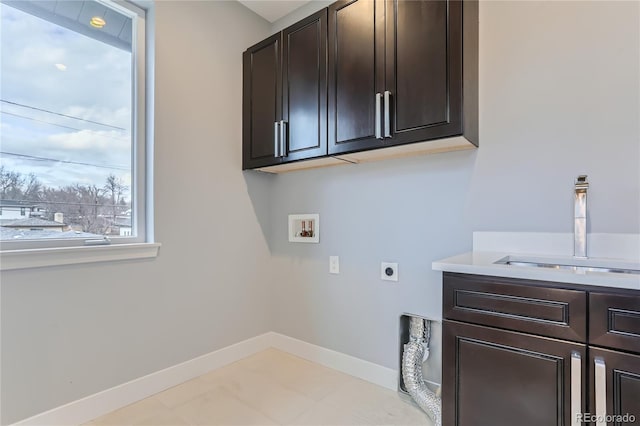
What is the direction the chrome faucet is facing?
toward the camera

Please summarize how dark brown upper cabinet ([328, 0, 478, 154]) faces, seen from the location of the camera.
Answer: facing the viewer and to the left of the viewer

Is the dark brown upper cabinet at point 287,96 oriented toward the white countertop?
no

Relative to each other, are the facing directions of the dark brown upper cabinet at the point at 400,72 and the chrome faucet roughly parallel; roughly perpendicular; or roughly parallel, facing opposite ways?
roughly parallel

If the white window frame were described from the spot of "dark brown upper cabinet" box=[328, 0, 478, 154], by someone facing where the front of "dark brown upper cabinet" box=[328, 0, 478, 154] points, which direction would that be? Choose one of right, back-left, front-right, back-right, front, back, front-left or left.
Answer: front-right

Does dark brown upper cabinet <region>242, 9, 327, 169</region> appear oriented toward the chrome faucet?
no

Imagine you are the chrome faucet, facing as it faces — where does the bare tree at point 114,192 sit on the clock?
The bare tree is roughly at 2 o'clock from the chrome faucet.

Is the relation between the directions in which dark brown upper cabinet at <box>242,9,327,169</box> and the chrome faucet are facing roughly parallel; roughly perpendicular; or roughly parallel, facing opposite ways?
roughly parallel

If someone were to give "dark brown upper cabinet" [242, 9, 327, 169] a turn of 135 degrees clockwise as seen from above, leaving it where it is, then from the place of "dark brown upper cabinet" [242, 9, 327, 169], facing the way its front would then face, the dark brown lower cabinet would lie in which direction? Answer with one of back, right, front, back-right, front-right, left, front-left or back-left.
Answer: back-right

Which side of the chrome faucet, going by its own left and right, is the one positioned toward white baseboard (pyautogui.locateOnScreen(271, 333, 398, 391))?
right

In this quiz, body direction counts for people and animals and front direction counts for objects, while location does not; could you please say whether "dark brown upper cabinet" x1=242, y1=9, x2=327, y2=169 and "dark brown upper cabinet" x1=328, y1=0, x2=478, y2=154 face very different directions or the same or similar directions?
same or similar directions

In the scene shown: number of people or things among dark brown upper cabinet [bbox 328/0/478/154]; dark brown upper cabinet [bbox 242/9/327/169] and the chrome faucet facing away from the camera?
0
